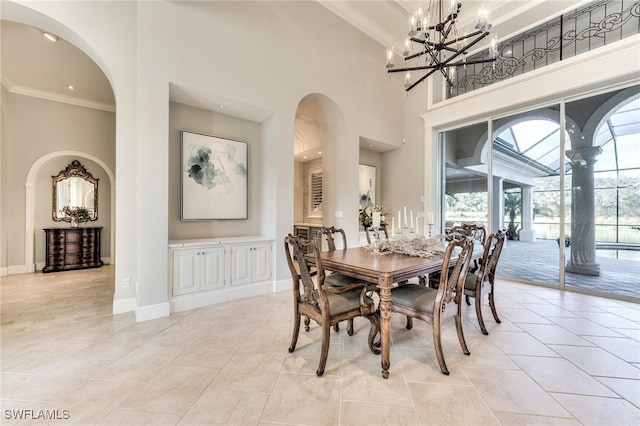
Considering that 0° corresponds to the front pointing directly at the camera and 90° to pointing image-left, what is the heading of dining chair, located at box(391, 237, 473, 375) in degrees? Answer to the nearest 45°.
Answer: approximately 135°

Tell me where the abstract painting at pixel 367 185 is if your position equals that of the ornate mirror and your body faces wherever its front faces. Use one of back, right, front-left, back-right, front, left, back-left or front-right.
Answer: front-left

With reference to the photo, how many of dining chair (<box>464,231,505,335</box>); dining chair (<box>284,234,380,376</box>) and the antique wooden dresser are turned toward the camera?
1

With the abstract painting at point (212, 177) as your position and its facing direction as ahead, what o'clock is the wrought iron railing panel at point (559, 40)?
The wrought iron railing panel is roughly at 11 o'clock from the abstract painting.

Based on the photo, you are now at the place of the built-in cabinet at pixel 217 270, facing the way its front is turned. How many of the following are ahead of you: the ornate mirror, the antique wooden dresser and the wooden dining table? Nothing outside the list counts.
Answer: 1

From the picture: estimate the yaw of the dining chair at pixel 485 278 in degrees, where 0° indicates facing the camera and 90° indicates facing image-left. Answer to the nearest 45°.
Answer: approximately 135°

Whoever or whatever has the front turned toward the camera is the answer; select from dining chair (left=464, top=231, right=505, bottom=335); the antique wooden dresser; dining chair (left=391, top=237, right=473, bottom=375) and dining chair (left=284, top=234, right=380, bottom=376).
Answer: the antique wooden dresser

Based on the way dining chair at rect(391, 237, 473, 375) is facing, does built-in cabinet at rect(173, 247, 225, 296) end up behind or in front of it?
in front

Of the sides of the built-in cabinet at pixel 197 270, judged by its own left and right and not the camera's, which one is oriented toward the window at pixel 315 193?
left

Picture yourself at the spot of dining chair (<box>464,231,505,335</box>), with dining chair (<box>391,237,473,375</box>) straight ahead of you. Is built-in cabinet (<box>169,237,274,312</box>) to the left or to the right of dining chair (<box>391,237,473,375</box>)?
right

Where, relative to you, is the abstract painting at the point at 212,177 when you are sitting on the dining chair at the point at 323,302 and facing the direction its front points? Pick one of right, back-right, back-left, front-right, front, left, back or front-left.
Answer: left

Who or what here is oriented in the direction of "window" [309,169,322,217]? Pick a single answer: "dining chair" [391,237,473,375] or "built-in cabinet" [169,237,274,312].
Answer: the dining chair

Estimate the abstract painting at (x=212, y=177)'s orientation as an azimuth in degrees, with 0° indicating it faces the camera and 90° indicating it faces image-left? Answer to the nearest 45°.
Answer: approximately 315°

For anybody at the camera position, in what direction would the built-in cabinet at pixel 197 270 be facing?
facing the viewer and to the right of the viewer

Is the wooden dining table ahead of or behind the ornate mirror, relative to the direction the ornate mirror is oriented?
ahead
